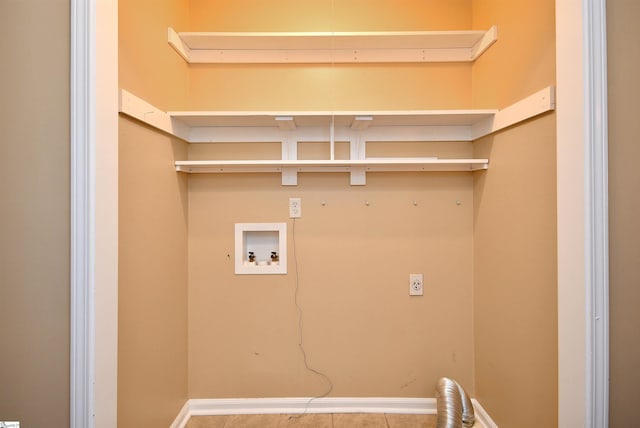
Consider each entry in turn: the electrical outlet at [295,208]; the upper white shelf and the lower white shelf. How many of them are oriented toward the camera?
3

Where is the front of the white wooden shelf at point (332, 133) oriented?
toward the camera

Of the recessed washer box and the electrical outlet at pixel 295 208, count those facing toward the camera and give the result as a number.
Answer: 2

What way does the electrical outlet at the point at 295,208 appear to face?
toward the camera

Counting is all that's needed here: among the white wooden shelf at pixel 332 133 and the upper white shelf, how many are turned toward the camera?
2
